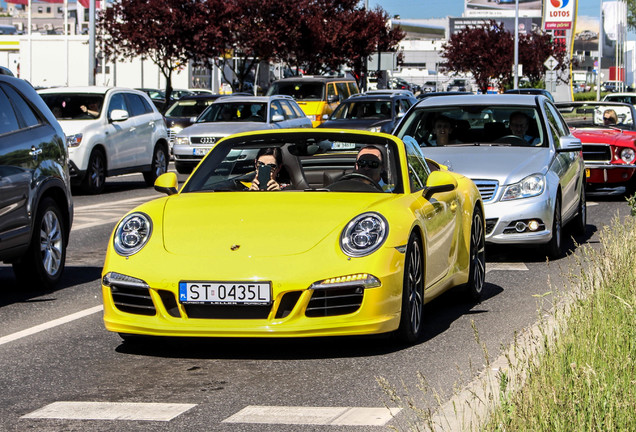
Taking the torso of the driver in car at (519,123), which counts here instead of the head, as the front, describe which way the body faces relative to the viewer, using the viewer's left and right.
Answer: facing the viewer and to the left of the viewer

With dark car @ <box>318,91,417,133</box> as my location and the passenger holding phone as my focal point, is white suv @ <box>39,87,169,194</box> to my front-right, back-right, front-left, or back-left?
front-right

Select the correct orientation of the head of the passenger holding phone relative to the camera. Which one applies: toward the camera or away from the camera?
toward the camera

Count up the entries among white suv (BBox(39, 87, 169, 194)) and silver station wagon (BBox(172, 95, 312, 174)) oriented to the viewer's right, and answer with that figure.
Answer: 0

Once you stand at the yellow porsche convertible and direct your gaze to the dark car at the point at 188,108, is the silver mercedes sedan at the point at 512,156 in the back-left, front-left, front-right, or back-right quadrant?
front-right

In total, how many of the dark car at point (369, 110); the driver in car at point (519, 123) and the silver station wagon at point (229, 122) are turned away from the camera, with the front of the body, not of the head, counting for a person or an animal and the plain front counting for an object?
0

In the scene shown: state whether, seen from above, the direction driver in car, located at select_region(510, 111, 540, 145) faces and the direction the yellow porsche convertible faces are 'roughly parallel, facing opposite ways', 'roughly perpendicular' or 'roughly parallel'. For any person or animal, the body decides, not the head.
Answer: roughly parallel

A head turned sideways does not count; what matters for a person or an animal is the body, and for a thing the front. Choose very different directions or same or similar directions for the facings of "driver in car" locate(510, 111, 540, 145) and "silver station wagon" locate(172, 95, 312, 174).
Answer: same or similar directions

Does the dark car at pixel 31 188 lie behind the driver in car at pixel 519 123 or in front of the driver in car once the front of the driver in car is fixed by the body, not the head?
in front

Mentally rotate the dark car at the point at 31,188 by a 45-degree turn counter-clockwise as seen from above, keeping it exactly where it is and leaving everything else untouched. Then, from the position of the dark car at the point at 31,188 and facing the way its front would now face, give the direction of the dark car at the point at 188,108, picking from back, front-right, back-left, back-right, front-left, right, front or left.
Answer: back

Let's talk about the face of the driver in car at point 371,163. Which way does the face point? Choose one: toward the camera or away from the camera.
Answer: toward the camera

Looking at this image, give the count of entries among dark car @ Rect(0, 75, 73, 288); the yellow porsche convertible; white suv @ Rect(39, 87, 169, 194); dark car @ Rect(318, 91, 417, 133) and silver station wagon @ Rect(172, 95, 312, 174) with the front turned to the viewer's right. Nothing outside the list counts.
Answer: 0

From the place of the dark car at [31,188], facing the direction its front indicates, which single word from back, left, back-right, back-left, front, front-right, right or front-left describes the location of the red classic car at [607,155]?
back

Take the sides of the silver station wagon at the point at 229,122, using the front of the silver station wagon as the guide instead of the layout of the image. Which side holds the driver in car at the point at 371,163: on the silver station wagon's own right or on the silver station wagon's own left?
on the silver station wagon's own left
